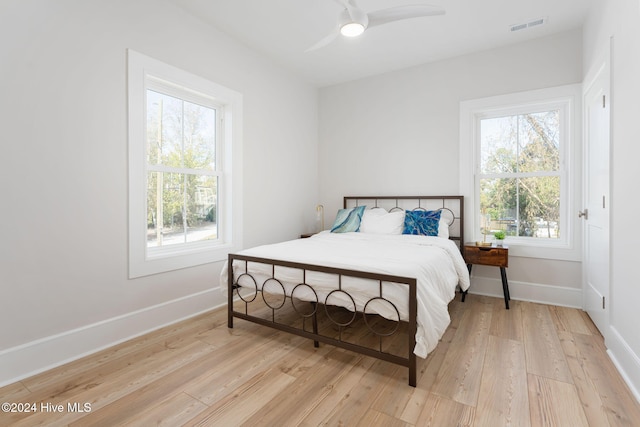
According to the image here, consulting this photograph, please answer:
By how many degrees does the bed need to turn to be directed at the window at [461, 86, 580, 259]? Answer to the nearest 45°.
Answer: approximately 180°

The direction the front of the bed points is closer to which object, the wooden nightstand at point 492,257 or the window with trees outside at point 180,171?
the window with trees outside

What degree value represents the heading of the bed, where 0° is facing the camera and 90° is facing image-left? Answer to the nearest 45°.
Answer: approximately 45°

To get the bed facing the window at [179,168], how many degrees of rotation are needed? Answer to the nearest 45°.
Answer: approximately 45° to its right
